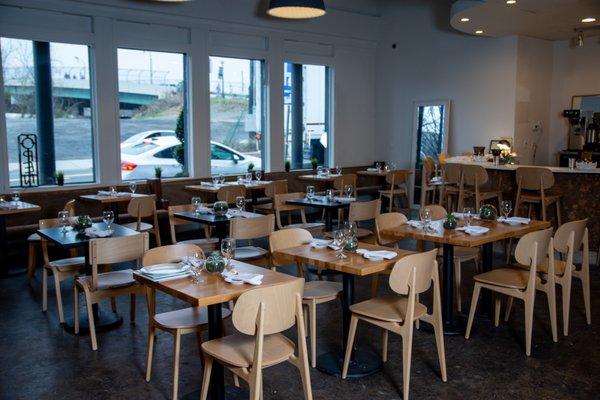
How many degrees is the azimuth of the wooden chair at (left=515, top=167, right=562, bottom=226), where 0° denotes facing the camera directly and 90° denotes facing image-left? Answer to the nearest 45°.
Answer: approximately 225°

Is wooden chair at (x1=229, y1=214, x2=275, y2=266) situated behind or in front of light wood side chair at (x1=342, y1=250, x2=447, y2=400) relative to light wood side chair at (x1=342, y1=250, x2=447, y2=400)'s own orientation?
in front

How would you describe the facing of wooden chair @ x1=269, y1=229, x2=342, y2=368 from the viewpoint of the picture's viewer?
facing the viewer and to the right of the viewer

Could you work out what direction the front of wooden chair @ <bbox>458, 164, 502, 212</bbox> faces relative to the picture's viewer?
facing away from the viewer and to the right of the viewer

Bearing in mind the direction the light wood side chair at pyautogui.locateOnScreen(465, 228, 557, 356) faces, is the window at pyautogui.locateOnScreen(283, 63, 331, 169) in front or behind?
in front

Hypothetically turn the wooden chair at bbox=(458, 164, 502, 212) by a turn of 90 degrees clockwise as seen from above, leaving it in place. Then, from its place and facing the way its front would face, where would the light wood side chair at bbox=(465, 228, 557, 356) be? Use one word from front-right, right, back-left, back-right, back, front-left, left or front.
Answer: front-right

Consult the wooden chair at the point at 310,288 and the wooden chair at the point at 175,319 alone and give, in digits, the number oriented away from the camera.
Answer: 0

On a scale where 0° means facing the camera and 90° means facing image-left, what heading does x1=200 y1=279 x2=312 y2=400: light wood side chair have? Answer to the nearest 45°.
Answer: approximately 135°

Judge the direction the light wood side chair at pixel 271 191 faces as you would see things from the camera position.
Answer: facing away from the viewer and to the left of the viewer

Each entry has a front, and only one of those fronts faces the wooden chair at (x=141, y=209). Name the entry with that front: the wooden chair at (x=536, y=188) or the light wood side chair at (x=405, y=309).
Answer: the light wood side chair
